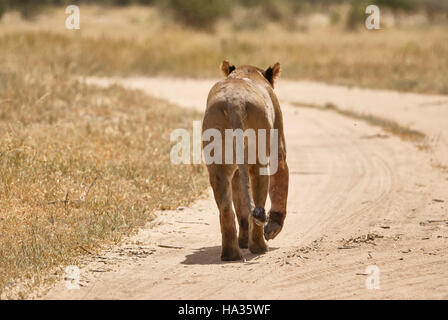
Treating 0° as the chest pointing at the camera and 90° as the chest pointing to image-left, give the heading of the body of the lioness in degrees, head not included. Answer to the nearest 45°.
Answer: approximately 180°
